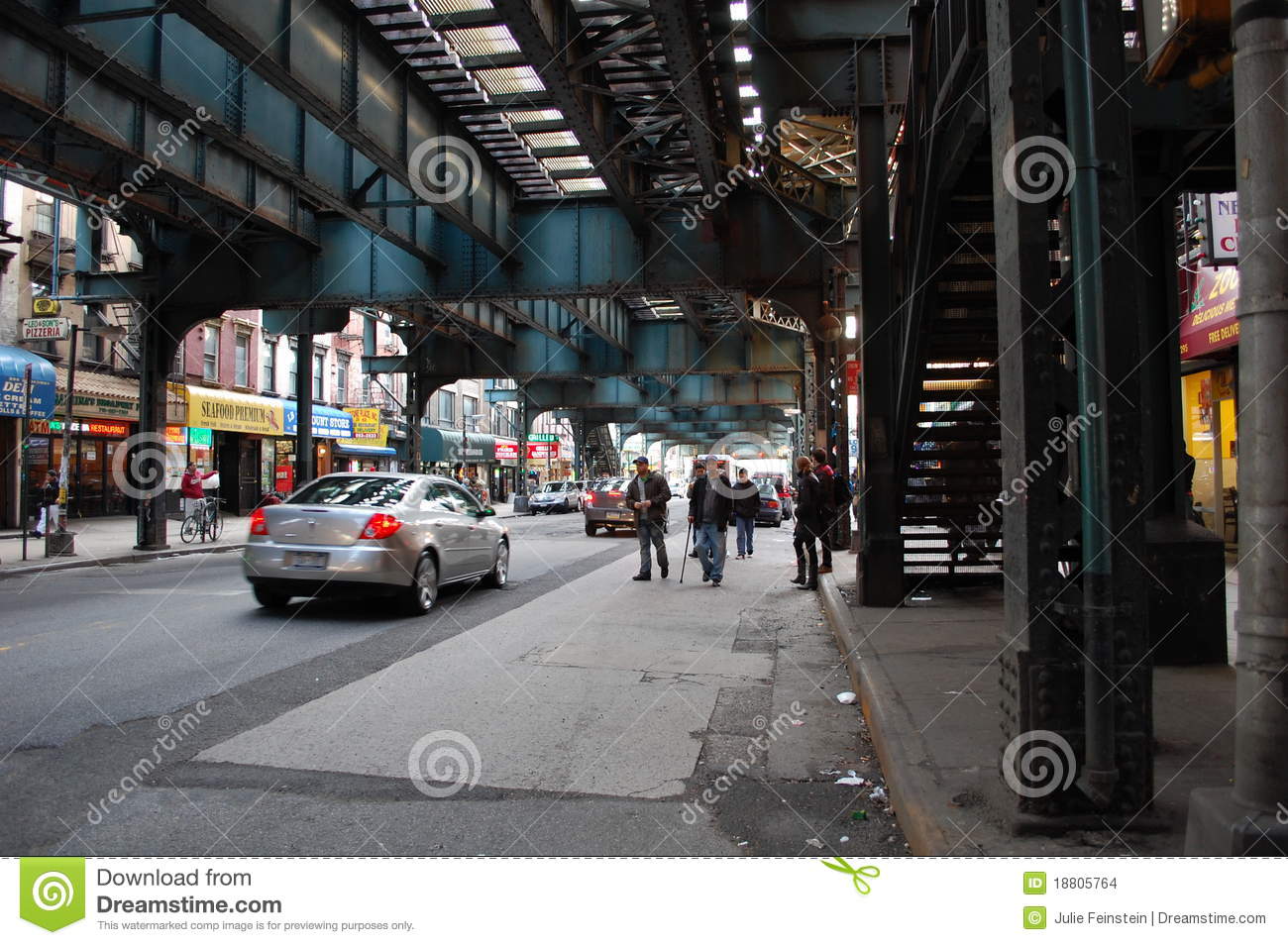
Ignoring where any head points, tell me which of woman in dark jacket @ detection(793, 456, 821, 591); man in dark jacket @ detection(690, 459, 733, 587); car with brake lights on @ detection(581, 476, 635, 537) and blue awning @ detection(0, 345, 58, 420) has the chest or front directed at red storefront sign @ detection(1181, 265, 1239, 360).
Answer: the blue awning

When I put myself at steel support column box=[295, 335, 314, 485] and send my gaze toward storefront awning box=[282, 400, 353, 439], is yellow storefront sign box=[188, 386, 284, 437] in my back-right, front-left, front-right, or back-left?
front-left

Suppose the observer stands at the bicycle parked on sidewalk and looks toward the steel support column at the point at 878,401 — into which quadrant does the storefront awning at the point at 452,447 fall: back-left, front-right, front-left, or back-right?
back-left

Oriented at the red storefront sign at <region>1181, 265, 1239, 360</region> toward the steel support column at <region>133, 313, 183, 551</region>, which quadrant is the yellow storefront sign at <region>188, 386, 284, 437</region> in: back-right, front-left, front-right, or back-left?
front-right

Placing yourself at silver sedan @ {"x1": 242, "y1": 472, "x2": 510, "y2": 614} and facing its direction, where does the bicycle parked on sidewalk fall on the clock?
The bicycle parked on sidewalk is roughly at 10 o'clock from the silver sedan.

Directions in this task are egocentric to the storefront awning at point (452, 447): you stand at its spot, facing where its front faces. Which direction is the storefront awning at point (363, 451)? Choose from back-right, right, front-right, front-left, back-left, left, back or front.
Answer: right

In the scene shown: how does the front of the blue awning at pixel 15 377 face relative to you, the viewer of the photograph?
facing the viewer and to the right of the viewer

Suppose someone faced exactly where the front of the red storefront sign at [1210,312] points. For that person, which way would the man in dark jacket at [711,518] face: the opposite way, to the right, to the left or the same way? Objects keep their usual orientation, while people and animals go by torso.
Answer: to the left

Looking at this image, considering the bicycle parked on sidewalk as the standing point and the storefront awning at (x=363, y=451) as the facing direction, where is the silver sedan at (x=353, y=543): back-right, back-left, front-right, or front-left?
back-right

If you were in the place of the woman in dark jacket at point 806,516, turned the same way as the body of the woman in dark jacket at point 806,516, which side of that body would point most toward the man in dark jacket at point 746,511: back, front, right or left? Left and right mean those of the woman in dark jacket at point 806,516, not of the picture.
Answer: right

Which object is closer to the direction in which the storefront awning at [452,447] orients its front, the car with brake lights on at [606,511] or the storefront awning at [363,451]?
the car with brake lights on

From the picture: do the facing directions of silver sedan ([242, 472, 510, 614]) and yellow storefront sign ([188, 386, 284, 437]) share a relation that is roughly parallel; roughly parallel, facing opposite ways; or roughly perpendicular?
roughly perpendicular

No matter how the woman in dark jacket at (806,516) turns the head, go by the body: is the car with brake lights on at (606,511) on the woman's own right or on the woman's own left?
on the woman's own right

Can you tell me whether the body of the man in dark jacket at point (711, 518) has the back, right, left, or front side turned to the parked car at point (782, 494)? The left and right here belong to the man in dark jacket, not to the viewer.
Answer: back
